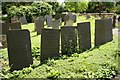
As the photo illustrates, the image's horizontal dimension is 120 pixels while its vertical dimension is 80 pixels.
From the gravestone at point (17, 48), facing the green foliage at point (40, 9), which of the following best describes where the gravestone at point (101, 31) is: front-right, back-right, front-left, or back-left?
front-right

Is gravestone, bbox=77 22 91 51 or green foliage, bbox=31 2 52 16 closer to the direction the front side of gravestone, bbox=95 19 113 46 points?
the gravestone

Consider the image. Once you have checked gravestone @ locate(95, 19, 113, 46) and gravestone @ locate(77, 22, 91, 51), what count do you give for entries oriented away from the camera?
0

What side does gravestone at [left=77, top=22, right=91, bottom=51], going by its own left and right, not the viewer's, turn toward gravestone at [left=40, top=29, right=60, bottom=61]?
right

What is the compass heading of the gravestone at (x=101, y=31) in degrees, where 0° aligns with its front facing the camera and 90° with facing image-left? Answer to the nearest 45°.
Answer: approximately 315°

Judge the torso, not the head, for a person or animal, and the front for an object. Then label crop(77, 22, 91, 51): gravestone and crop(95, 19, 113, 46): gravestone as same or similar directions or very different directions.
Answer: same or similar directions

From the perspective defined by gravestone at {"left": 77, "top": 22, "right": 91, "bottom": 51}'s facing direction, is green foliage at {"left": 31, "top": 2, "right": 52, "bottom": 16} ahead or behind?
behind

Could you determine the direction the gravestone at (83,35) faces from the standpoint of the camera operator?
facing the viewer and to the right of the viewer

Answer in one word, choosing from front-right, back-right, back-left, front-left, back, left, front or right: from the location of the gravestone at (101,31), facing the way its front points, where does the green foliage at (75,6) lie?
back-left

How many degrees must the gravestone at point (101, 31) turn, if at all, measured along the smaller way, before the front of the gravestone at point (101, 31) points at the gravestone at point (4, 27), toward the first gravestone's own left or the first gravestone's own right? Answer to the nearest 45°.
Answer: approximately 135° to the first gravestone's own right

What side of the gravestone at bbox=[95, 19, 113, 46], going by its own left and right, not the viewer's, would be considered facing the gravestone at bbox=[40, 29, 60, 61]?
right

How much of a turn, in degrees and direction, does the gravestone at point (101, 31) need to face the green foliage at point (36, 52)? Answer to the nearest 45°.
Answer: approximately 90° to its right

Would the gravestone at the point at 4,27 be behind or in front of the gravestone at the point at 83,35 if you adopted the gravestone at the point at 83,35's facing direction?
behind

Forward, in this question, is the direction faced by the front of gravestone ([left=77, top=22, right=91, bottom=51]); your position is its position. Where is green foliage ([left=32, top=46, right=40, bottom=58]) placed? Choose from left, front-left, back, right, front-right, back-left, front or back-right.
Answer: back-right

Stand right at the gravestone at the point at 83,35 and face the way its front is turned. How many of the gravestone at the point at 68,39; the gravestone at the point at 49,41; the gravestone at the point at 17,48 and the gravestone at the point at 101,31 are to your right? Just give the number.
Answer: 3

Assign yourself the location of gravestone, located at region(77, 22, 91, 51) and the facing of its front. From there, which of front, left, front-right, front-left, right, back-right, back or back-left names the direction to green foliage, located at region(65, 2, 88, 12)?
back-left
